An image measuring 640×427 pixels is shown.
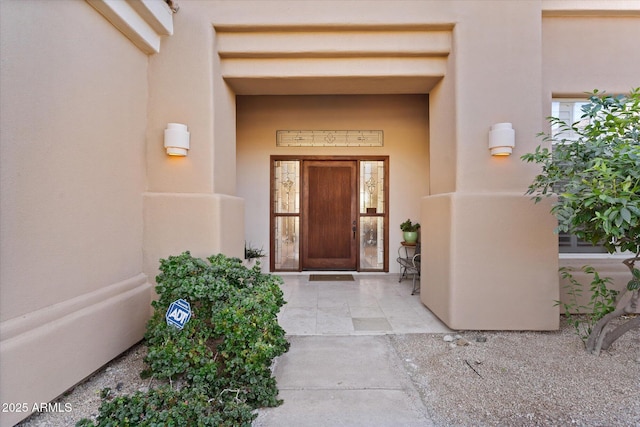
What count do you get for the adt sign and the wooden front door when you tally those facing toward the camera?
2

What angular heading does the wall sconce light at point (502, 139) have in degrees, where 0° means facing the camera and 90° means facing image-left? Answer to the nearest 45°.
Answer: approximately 0°

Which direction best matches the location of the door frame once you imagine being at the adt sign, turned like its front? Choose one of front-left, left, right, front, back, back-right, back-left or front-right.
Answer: back-left

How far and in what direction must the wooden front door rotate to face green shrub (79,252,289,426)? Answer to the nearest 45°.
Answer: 0° — it already faces it

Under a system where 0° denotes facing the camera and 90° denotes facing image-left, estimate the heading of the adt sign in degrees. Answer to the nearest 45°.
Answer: approximately 0°

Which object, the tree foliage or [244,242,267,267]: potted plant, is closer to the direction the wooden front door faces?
the tree foliage

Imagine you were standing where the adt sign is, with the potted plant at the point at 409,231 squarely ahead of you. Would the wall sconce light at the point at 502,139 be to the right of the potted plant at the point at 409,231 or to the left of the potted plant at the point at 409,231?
right

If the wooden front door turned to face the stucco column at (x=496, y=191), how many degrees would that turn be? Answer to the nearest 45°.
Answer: approximately 45° to its left

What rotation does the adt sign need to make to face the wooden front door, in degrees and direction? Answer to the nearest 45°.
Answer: approximately 135° to its left

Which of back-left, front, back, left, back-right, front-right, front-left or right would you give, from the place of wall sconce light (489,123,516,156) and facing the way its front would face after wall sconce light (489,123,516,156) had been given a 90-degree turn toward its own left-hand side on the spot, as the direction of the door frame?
back-left
